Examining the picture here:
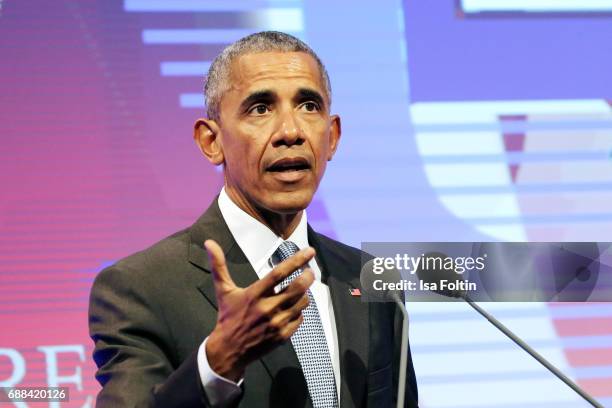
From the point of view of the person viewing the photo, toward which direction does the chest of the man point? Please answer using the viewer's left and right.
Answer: facing the viewer and to the right of the viewer
